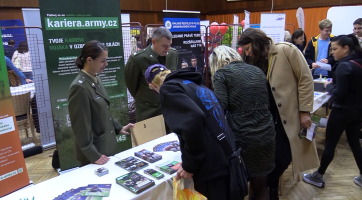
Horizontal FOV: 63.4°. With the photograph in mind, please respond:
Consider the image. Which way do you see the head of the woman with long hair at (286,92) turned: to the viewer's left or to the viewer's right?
to the viewer's left

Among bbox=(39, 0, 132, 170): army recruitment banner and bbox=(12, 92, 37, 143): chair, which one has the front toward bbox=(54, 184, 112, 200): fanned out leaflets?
the army recruitment banner

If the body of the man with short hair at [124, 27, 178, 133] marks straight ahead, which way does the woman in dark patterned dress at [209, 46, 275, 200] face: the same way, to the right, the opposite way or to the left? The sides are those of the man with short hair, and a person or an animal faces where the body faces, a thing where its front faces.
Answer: the opposite way

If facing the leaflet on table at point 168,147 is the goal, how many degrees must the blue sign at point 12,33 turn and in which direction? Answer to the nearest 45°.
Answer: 0° — it already faces it

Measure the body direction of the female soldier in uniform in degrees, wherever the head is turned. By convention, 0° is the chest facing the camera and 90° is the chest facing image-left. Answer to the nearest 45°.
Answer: approximately 315°

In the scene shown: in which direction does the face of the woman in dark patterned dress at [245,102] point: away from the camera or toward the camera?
away from the camera

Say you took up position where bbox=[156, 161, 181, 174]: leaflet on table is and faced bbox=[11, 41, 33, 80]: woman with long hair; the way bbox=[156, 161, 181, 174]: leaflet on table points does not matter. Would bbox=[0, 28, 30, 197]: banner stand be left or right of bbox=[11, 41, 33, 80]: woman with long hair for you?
left

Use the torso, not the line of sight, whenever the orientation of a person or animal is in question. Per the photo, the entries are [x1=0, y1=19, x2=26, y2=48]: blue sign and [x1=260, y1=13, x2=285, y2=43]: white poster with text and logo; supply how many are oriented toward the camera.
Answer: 2

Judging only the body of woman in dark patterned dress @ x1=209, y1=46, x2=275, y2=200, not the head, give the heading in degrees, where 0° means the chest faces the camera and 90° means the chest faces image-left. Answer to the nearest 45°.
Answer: approximately 135°

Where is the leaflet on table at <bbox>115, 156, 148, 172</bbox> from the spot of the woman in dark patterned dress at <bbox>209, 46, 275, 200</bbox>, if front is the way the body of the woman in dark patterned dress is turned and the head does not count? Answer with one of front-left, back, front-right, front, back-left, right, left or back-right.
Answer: front-left

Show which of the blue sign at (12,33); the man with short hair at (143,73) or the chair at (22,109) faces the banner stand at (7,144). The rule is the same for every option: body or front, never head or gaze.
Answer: the blue sign
